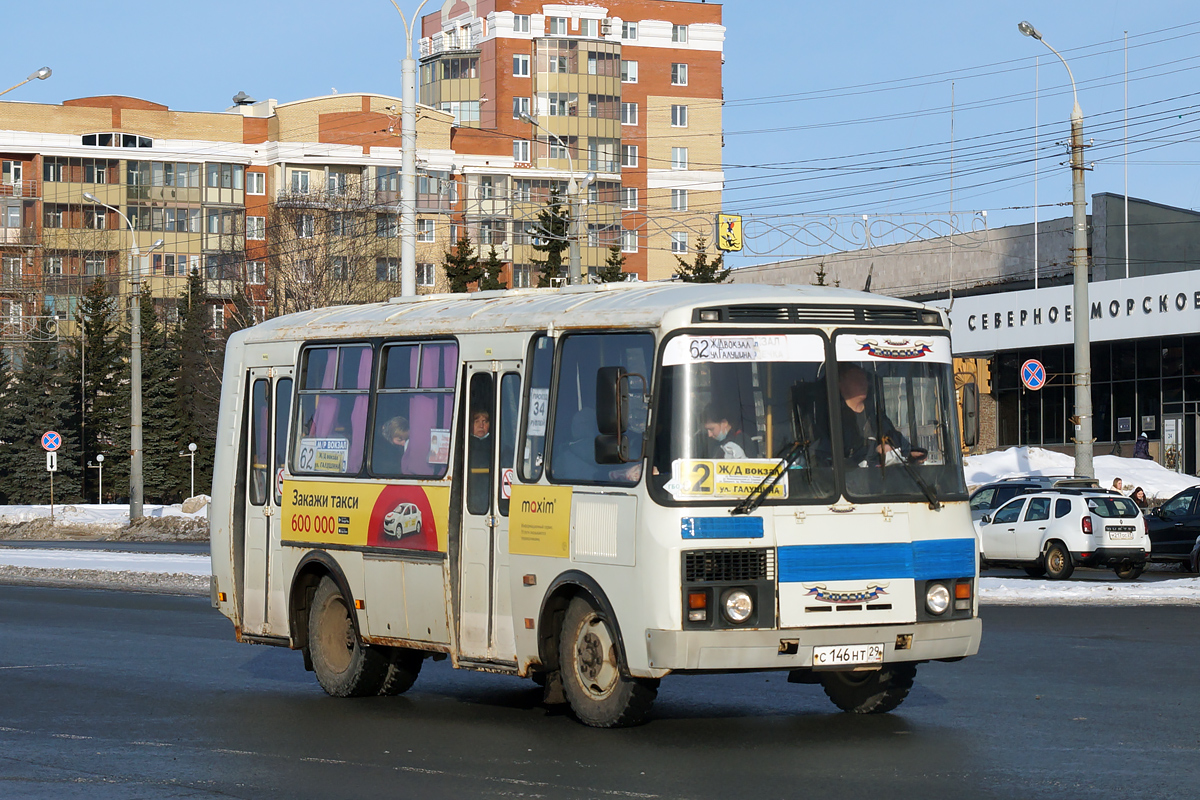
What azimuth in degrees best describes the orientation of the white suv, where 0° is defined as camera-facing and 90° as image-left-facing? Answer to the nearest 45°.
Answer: approximately 135°

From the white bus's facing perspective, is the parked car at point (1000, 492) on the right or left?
on its left

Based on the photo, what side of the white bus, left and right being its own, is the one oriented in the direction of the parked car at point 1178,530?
left

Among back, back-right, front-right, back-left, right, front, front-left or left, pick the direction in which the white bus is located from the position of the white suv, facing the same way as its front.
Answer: back-left

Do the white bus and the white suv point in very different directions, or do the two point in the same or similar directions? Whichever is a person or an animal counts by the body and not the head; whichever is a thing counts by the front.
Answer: very different directions

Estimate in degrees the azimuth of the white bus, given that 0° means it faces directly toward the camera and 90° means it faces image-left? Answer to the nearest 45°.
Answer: approximately 315°

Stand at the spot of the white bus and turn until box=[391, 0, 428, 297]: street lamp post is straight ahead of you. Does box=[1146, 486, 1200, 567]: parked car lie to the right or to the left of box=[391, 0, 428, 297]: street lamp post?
right

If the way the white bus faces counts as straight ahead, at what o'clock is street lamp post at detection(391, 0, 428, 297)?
The street lamp post is roughly at 7 o'clock from the white bus.

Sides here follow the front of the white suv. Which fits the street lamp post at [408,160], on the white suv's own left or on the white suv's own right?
on the white suv's own left
